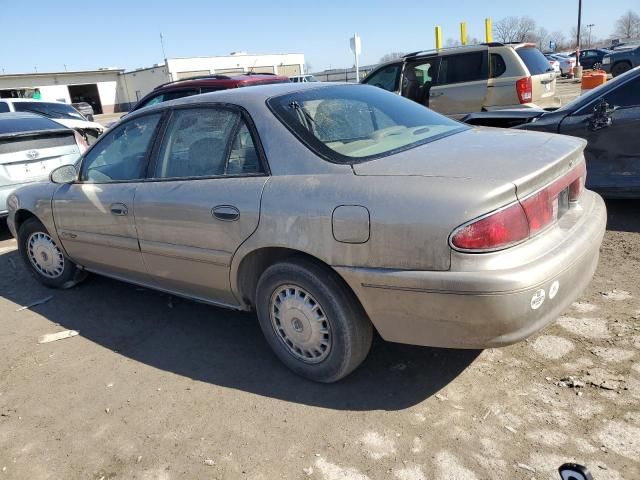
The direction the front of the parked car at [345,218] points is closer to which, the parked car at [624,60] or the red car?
the red car

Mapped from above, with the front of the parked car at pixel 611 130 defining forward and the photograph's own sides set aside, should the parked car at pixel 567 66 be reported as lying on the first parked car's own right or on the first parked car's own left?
on the first parked car's own right

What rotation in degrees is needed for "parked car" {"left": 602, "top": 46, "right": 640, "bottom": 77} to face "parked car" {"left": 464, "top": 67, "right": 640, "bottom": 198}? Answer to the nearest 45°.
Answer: approximately 45° to its left

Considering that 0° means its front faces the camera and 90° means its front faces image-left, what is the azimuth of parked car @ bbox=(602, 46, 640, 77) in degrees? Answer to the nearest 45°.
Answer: approximately 45°

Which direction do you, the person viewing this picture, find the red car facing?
facing away from the viewer and to the left of the viewer

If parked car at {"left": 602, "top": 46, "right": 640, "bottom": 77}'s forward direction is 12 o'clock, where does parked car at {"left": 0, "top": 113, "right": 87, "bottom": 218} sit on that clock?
parked car at {"left": 0, "top": 113, "right": 87, "bottom": 218} is roughly at 11 o'clock from parked car at {"left": 602, "top": 46, "right": 640, "bottom": 77}.

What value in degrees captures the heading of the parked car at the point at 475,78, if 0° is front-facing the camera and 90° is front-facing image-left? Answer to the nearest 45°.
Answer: approximately 135°

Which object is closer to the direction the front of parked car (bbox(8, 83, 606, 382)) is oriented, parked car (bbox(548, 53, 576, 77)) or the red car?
the red car
